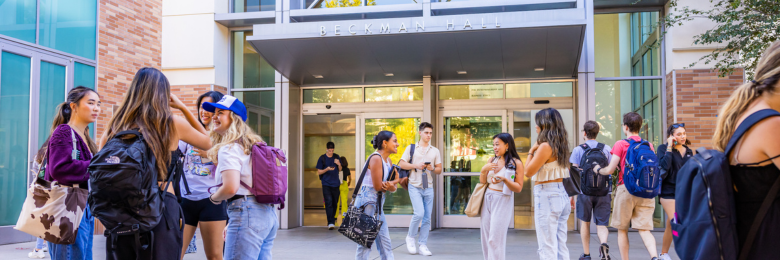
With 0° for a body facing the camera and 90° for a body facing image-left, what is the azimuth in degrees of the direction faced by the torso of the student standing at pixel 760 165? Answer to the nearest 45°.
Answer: approximately 225°

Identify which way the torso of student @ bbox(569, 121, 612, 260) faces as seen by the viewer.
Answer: away from the camera

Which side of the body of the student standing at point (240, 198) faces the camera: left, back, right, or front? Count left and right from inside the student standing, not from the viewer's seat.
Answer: left

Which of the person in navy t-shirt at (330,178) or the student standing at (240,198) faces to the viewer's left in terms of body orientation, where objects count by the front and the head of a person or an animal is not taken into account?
the student standing at (240,198)

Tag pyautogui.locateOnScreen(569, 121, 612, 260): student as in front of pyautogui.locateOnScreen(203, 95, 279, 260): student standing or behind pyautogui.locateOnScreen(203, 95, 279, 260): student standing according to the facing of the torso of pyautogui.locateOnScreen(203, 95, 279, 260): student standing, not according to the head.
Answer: behind

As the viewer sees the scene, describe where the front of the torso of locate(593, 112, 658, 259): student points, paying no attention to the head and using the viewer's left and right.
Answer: facing away from the viewer and to the left of the viewer

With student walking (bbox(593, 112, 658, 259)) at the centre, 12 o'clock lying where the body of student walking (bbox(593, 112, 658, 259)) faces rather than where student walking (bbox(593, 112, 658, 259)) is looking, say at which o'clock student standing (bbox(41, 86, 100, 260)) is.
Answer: student standing (bbox(41, 86, 100, 260)) is roughly at 9 o'clock from student walking (bbox(593, 112, 658, 259)).

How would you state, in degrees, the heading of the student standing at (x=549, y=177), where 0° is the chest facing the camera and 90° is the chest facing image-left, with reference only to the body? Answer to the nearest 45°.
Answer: approximately 135°

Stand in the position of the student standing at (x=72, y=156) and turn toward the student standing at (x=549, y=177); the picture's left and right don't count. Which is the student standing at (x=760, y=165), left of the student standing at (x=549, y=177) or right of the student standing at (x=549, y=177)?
right

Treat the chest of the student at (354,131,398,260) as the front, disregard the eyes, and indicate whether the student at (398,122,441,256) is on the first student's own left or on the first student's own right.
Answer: on the first student's own left
